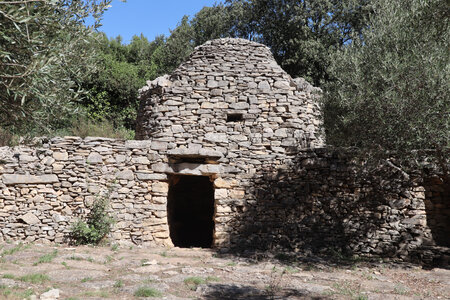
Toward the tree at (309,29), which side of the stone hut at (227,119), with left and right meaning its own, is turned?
back

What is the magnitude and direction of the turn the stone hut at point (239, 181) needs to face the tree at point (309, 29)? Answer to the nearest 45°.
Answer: approximately 180°

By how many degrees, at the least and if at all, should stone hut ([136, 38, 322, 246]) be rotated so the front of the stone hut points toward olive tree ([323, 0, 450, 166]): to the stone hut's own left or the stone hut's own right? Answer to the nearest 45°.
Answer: approximately 45° to the stone hut's own left

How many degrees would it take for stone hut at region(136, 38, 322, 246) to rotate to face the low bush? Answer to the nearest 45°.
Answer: approximately 90° to its right

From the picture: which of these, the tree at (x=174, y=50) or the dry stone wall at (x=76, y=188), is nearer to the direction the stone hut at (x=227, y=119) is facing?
the dry stone wall

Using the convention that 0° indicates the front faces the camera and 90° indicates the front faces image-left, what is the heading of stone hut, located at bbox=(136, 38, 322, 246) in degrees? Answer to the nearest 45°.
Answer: approximately 0°

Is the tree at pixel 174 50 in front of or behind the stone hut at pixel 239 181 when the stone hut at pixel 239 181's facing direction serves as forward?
behind

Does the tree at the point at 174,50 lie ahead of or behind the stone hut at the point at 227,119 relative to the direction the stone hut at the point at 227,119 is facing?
behind

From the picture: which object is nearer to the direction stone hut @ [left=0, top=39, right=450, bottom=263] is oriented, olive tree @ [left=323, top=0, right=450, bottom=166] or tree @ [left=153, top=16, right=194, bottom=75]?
the olive tree
